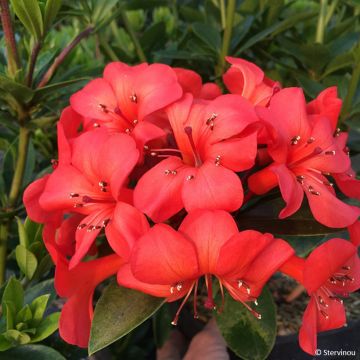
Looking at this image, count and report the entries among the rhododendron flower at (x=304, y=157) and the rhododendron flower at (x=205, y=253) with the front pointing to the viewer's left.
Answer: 0

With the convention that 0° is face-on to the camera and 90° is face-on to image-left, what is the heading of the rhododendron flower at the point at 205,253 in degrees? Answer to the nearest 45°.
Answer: approximately 0°

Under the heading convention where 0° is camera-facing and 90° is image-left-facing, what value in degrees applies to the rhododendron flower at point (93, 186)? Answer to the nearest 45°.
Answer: approximately 45°

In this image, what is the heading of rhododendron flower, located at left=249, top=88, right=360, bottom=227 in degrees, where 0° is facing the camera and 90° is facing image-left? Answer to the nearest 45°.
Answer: approximately 315°
